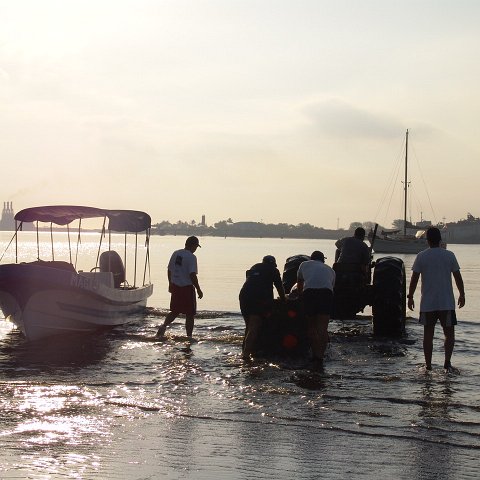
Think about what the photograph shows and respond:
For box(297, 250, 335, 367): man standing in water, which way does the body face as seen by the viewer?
away from the camera

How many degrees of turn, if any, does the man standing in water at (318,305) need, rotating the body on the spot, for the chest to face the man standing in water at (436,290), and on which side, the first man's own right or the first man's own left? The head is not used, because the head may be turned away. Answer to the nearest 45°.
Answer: approximately 135° to the first man's own right

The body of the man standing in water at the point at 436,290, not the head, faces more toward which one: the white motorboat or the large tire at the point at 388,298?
the large tire

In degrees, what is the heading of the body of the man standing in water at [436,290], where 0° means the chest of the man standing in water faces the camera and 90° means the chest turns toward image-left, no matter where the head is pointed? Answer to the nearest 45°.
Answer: approximately 180°

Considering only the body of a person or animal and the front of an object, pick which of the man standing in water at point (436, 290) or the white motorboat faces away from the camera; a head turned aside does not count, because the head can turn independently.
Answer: the man standing in water

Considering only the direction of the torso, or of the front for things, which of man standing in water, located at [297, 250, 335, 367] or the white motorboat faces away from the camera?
the man standing in water

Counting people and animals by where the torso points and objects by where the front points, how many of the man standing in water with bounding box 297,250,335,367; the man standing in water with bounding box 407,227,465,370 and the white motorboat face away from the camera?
2

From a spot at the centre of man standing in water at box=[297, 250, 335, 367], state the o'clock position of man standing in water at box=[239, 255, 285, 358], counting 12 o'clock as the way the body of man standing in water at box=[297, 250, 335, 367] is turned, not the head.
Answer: man standing in water at box=[239, 255, 285, 358] is roughly at 9 o'clock from man standing in water at box=[297, 250, 335, 367].

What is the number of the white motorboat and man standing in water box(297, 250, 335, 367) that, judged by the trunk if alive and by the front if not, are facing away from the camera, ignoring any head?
1
